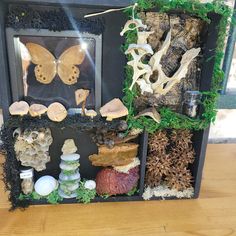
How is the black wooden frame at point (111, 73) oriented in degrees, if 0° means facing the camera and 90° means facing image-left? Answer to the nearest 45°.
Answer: approximately 0°

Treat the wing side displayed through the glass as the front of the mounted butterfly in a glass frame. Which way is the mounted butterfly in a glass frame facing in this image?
toward the camera
